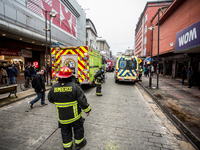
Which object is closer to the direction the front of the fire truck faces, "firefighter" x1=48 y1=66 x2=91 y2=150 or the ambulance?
the ambulance

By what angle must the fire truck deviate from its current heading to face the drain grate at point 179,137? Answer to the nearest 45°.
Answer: approximately 135° to its right

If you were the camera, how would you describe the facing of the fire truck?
facing away from the viewer

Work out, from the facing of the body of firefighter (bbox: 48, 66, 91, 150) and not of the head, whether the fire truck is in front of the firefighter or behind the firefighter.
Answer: in front

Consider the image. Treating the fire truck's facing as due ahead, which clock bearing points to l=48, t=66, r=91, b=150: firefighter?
The firefighter is roughly at 6 o'clock from the fire truck.

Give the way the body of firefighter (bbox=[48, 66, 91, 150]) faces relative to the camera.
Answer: away from the camera
